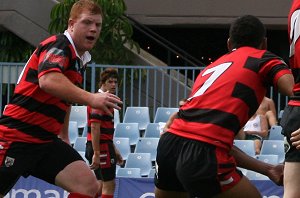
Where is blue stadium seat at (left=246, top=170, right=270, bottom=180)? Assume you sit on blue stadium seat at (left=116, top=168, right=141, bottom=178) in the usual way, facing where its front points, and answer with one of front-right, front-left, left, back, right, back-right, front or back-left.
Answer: left

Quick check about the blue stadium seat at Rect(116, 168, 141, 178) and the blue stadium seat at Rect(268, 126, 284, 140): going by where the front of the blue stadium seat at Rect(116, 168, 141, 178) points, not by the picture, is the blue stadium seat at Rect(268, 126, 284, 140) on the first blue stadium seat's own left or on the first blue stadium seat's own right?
on the first blue stadium seat's own left

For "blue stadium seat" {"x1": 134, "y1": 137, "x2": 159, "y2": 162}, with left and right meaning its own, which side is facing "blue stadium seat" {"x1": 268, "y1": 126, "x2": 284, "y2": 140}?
left

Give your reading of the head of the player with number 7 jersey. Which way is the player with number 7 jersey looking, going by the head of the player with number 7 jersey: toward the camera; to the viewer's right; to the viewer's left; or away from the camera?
away from the camera

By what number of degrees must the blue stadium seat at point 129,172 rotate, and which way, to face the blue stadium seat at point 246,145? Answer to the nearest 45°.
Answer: approximately 90° to its left

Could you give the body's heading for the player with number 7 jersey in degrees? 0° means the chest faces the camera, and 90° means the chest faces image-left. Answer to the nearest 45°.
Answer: approximately 225°

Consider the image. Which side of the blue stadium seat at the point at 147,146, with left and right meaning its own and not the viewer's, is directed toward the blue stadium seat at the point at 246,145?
left

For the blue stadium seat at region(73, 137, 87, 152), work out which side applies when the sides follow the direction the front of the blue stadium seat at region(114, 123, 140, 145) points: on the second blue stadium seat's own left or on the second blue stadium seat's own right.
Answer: on the second blue stadium seat's own right

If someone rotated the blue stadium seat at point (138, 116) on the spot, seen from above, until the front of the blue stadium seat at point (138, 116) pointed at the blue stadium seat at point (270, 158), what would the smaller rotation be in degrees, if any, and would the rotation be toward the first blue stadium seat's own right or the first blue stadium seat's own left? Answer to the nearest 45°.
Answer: approximately 45° to the first blue stadium seat's own left

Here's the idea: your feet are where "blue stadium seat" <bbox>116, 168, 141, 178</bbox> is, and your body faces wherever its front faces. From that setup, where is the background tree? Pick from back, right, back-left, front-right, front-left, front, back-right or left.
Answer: back

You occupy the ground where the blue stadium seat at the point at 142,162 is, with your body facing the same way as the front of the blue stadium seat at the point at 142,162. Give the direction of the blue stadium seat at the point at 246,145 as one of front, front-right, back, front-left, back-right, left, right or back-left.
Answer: left

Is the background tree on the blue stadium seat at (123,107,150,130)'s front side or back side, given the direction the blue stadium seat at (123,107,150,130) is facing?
on the back side

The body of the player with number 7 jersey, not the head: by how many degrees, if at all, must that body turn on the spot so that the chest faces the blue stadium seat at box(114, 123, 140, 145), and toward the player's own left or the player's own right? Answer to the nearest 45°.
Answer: approximately 45° to the player's own left

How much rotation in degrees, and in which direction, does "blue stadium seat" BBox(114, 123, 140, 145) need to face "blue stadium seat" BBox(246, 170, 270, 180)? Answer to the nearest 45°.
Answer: approximately 45° to its left
